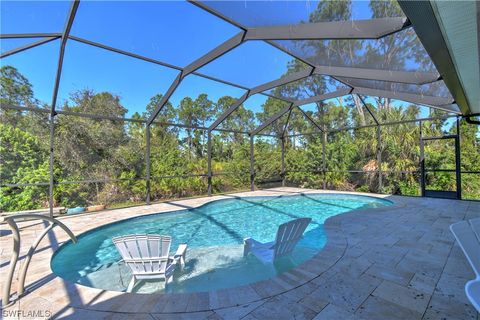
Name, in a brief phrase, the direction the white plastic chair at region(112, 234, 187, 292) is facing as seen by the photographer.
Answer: facing away from the viewer and to the right of the viewer

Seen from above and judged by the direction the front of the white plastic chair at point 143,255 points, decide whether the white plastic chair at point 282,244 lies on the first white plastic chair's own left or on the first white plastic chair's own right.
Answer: on the first white plastic chair's own right

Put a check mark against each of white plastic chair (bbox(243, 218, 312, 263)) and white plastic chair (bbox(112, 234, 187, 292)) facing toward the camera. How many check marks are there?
0
